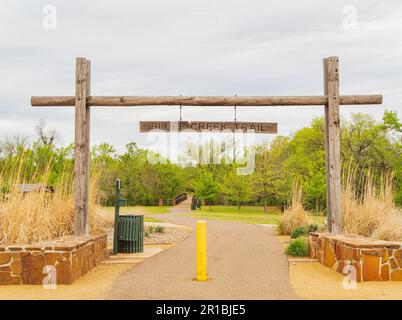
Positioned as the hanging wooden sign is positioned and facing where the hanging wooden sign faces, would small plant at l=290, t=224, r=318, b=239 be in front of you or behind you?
behind

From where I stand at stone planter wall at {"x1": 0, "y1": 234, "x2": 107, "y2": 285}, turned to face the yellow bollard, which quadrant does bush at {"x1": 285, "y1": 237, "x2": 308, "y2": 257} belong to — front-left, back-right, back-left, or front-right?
front-left

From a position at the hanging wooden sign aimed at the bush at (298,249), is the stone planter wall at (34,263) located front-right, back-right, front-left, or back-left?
back-right

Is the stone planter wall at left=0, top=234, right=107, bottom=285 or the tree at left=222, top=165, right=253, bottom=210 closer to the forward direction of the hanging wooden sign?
the stone planter wall

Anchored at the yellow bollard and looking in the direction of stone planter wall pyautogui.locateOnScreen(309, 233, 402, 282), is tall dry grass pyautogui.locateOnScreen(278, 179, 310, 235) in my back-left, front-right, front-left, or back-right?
front-left

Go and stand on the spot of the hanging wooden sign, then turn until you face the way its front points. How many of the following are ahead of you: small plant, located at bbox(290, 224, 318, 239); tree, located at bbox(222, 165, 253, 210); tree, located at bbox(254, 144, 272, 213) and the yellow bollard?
1

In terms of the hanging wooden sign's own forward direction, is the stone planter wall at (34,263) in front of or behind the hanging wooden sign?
in front

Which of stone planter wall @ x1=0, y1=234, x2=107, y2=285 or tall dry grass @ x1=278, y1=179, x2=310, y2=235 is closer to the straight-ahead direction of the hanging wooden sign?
the stone planter wall

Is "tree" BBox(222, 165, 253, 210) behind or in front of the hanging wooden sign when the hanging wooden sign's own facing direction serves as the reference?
behind

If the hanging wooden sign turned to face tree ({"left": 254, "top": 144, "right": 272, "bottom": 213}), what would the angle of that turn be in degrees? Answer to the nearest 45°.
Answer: approximately 180°

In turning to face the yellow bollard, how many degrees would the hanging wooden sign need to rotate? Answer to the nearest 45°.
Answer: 0° — it already faces it

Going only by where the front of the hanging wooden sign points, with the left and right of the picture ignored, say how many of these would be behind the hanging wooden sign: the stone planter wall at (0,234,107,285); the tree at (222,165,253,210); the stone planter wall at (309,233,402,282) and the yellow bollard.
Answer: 1
